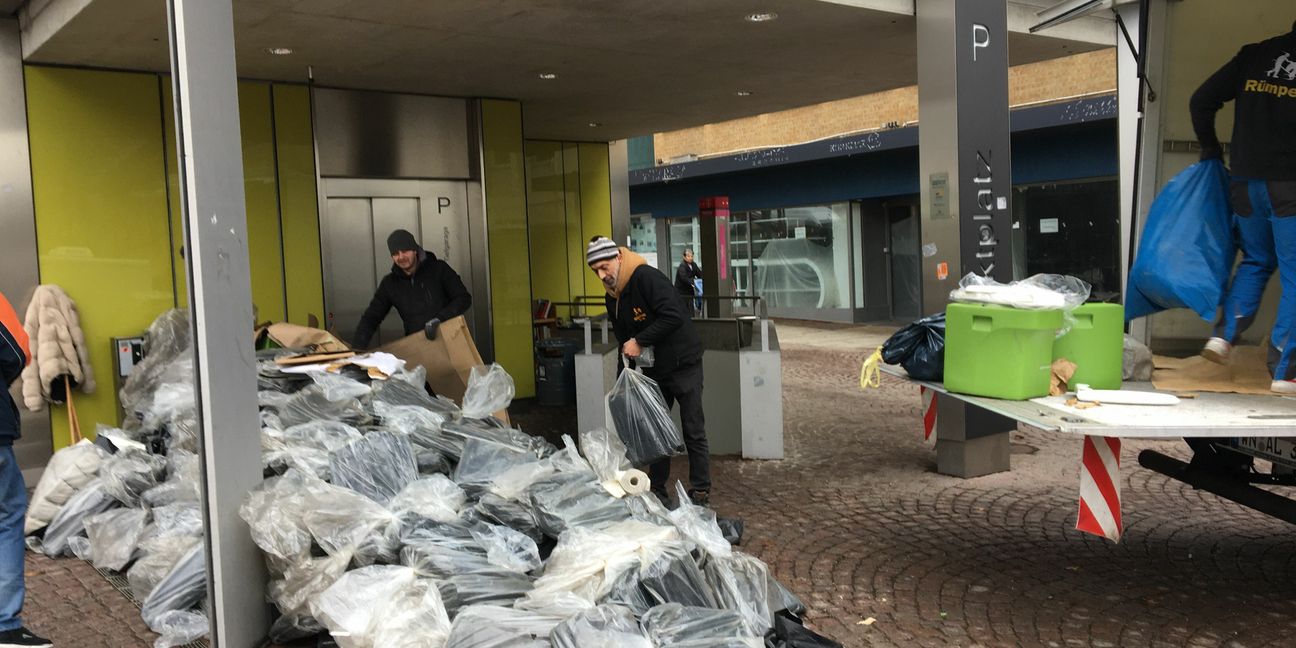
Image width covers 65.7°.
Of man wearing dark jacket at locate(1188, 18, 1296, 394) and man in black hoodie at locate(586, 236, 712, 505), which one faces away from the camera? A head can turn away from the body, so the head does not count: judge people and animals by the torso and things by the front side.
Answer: the man wearing dark jacket

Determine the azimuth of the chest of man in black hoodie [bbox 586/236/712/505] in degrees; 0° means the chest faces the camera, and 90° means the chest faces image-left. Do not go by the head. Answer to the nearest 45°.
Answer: approximately 45°

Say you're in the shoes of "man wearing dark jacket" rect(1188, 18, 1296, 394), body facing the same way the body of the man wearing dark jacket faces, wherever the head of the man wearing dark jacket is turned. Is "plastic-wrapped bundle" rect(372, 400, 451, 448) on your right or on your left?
on your left

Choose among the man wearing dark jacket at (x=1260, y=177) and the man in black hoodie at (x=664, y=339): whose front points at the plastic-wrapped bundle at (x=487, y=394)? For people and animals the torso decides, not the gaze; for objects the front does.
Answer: the man in black hoodie

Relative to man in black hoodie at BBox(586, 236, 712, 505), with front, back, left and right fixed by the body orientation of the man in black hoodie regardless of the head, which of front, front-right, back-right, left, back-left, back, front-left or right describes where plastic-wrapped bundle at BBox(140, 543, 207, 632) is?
front

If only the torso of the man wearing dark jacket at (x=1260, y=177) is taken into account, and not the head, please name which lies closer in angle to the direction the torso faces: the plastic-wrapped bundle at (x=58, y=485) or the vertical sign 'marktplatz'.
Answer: the vertical sign 'marktplatz'

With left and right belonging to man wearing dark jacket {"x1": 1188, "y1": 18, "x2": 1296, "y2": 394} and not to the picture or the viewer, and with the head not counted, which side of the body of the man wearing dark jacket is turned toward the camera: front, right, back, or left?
back

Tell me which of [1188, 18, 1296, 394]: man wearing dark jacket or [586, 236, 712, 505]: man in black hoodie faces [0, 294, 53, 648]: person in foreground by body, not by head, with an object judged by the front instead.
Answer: the man in black hoodie

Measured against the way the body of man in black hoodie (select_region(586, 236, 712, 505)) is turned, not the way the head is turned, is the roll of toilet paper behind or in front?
in front

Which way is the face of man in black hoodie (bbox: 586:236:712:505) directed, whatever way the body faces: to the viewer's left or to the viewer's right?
to the viewer's left
